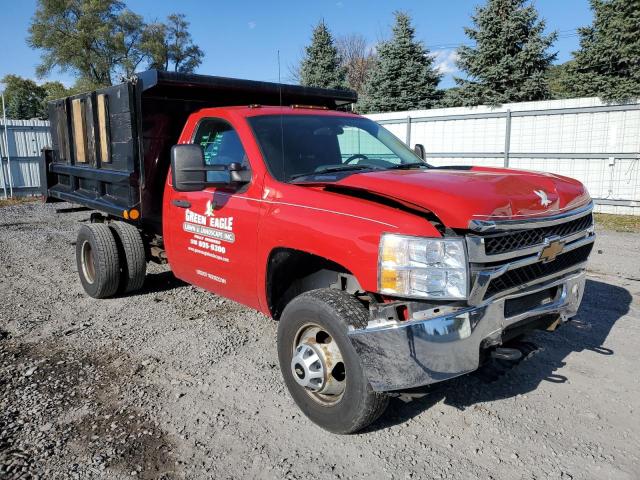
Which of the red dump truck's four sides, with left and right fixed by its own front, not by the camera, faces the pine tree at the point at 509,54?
left

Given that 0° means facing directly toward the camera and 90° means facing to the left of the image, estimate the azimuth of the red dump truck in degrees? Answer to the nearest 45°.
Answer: approximately 315°

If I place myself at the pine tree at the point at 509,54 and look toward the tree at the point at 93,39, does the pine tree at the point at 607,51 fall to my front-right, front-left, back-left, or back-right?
back-left

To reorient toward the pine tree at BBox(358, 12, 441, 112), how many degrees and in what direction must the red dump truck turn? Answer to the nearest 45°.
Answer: approximately 135° to its left

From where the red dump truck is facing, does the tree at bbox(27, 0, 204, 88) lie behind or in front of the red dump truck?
behind

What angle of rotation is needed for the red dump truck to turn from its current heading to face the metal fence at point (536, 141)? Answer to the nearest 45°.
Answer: approximately 90° to its left

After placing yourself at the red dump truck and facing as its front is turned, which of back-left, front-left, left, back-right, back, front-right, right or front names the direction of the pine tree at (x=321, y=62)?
back-left

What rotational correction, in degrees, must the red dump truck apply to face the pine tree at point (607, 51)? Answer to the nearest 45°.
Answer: approximately 90° to its left
